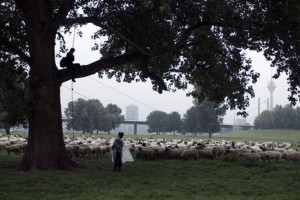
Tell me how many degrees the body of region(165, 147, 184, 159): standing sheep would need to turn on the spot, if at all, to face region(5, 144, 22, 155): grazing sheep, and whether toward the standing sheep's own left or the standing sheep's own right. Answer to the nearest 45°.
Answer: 0° — it already faces it

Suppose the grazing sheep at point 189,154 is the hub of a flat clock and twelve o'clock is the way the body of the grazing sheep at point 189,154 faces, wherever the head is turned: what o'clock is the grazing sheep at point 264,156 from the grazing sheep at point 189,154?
the grazing sheep at point 264,156 is roughly at 6 o'clock from the grazing sheep at point 189,154.

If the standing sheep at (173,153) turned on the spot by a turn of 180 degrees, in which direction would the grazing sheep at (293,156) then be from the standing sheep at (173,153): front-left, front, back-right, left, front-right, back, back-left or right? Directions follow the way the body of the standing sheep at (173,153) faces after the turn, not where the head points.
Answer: front

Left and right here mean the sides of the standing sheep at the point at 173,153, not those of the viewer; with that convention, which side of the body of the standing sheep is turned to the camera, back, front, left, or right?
left

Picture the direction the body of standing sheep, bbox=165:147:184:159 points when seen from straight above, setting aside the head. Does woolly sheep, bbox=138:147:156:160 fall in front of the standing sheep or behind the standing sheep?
in front
